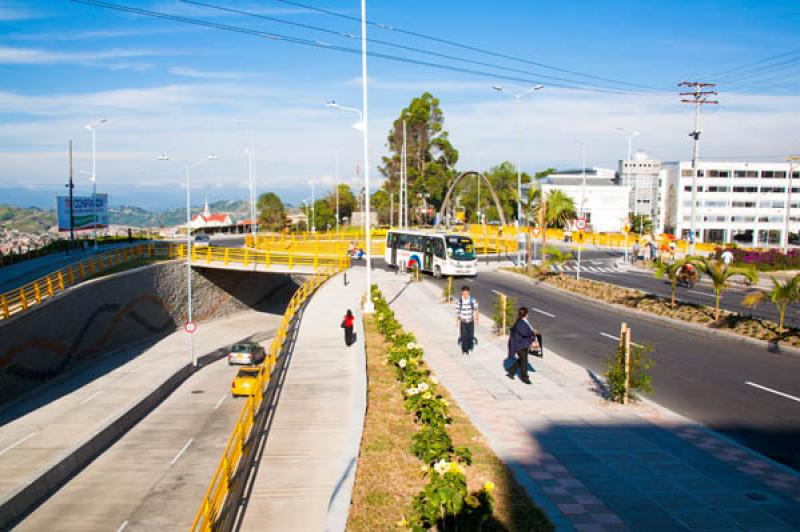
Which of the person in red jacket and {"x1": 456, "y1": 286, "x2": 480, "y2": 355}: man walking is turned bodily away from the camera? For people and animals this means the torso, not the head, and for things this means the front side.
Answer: the person in red jacket

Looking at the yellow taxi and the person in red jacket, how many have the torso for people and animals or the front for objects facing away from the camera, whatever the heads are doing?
2

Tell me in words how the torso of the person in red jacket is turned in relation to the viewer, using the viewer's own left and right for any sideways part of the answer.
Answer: facing away from the viewer

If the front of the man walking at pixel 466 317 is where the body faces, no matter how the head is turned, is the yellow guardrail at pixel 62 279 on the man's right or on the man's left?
on the man's right

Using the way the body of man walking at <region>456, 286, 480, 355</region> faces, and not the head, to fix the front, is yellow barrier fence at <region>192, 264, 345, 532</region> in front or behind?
in front

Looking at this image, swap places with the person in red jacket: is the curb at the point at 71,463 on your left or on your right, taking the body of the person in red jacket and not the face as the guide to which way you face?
on your left

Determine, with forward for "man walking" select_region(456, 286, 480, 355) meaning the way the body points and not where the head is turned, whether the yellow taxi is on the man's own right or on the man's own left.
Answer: on the man's own right

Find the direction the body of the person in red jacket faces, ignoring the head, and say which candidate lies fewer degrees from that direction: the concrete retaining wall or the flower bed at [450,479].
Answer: the concrete retaining wall

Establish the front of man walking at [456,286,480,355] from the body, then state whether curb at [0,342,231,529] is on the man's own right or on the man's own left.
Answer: on the man's own right

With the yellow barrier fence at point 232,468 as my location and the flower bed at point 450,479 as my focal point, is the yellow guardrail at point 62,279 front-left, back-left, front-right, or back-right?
back-left

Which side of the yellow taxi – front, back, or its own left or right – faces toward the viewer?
back
